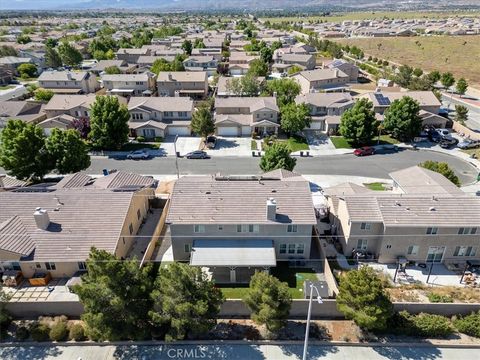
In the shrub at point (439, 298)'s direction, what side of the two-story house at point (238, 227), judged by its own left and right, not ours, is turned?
right

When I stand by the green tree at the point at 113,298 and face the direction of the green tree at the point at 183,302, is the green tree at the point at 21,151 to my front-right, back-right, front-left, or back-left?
back-left

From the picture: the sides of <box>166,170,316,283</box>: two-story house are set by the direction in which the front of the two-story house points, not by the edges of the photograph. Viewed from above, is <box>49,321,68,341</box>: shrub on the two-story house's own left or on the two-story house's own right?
on the two-story house's own left

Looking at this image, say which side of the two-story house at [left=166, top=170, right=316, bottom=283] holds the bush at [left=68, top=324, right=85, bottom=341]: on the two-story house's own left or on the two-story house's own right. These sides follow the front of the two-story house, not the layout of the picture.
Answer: on the two-story house's own left

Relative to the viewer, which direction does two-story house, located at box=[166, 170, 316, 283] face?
away from the camera

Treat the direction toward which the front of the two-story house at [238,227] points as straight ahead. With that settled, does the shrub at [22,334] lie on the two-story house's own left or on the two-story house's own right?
on the two-story house's own left

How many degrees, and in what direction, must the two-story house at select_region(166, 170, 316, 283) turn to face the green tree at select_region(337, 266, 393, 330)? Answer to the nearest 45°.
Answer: approximately 135° to its right

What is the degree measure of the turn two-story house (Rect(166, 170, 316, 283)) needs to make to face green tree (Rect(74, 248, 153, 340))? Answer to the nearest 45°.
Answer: approximately 135° to its left

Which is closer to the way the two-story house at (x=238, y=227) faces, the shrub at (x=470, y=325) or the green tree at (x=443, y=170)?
the green tree

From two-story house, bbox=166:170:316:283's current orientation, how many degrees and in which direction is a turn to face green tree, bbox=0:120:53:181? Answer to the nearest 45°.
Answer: approximately 45° to its left

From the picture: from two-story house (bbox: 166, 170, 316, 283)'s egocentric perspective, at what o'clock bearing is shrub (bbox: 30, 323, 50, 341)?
The shrub is roughly at 8 o'clock from the two-story house.

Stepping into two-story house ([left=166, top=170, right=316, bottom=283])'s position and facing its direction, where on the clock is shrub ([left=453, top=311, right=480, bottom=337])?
The shrub is roughly at 4 o'clock from the two-story house.

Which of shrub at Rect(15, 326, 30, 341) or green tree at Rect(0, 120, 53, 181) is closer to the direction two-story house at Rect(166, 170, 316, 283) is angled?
the green tree
